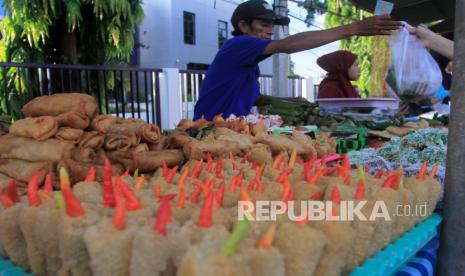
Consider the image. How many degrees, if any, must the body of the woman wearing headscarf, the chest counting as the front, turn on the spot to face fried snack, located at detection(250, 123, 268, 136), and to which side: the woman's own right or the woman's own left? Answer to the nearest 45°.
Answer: approximately 90° to the woman's own right

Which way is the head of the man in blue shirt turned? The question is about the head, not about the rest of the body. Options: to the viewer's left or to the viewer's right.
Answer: to the viewer's right

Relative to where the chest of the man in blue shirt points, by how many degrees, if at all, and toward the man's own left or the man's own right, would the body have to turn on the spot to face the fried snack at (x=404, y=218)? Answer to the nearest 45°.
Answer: approximately 90° to the man's own right

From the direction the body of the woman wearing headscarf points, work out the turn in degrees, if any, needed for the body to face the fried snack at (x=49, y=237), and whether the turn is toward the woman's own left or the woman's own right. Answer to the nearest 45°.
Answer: approximately 90° to the woman's own right

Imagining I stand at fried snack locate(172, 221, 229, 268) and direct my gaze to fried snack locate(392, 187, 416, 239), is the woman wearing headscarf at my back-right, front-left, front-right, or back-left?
front-left

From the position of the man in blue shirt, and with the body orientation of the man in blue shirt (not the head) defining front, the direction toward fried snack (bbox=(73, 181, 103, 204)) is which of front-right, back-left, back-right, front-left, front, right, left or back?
right

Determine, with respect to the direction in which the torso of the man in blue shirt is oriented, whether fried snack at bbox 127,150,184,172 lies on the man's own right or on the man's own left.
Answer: on the man's own right

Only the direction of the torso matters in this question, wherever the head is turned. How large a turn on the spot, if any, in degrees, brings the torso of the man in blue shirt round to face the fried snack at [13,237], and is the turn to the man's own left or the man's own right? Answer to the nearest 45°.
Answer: approximately 90° to the man's own right

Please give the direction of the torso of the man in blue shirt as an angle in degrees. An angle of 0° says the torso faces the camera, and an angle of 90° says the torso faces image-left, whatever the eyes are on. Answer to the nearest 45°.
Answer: approximately 270°

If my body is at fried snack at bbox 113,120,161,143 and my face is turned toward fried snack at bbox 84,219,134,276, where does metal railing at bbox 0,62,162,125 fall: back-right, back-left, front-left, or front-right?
back-right

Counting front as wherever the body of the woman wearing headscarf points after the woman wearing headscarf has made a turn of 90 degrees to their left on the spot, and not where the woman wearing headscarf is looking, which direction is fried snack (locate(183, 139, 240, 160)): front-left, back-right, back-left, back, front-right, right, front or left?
back

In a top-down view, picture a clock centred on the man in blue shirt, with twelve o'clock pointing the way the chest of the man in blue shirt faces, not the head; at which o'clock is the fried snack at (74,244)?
The fried snack is roughly at 3 o'clock from the man in blue shirt.
